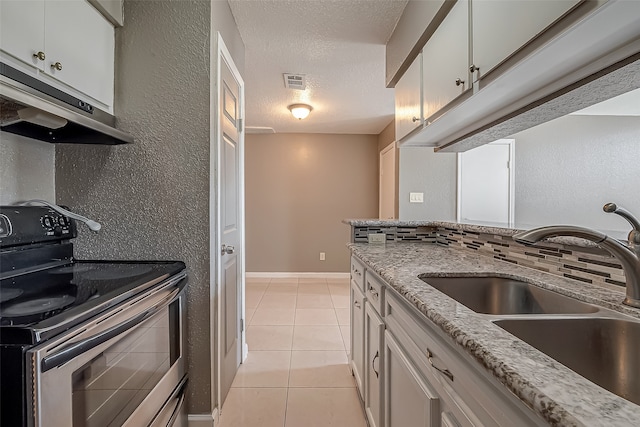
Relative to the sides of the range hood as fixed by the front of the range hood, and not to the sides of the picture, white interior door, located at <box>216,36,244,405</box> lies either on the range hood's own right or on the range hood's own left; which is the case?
on the range hood's own left

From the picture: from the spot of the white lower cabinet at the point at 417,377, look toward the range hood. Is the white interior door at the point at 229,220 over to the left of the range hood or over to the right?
right

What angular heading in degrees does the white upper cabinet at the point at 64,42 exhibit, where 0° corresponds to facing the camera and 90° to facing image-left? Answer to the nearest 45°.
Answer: approximately 315°

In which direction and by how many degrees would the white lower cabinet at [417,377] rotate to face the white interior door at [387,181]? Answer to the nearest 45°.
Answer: approximately 135° to its right

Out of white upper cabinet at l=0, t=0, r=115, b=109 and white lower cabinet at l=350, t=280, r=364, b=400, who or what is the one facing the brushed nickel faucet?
the white upper cabinet

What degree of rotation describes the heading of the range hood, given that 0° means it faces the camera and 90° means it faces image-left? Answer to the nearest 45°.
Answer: approximately 315°

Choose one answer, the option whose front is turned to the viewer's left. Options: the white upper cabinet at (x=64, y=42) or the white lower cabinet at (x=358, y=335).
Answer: the white lower cabinet

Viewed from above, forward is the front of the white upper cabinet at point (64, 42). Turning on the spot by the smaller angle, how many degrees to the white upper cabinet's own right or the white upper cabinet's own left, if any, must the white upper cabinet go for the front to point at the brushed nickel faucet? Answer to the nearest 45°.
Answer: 0° — it already faces it

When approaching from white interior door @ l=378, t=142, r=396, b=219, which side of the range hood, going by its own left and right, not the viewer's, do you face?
left

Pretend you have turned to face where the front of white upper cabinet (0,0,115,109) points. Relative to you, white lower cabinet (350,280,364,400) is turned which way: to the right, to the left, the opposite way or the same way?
the opposite way

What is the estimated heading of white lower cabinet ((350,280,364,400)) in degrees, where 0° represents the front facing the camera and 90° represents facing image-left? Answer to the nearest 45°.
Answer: approximately 90°

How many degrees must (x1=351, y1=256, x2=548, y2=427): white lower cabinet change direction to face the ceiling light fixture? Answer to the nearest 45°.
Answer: approximately 90° to its right
